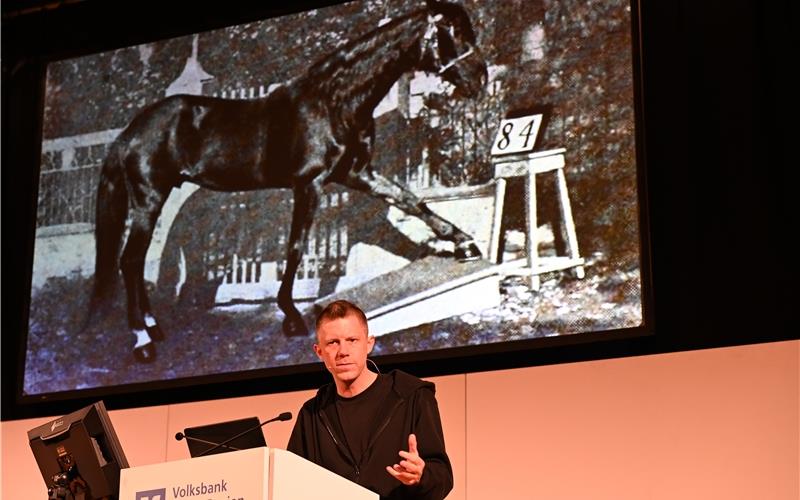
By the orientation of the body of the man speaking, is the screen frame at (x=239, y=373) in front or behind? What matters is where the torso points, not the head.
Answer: behind

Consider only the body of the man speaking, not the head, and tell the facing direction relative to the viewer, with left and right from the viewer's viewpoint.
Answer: facing the viewer

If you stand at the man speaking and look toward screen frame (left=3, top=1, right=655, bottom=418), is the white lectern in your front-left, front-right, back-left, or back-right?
back-left

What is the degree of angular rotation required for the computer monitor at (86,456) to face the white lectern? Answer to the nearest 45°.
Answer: approximately 90° to its right

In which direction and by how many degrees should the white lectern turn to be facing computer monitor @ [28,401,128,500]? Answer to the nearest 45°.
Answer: approximately 90° to its right

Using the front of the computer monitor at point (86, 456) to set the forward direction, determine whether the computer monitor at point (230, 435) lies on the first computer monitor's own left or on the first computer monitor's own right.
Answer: on the first computer monitor's own right

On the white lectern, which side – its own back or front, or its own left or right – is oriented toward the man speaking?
back

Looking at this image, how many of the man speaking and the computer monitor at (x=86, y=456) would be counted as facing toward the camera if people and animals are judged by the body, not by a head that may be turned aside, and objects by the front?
1

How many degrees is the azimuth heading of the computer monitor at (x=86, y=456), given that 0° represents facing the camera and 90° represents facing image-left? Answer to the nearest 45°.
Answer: approximately 225°

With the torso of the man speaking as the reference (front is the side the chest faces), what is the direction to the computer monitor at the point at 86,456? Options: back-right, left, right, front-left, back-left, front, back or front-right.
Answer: right

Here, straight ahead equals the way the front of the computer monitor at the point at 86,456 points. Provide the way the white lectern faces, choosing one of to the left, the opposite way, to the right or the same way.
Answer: the opposite way

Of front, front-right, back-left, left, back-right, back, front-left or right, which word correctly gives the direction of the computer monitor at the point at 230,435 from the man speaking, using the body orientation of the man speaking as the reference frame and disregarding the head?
right
